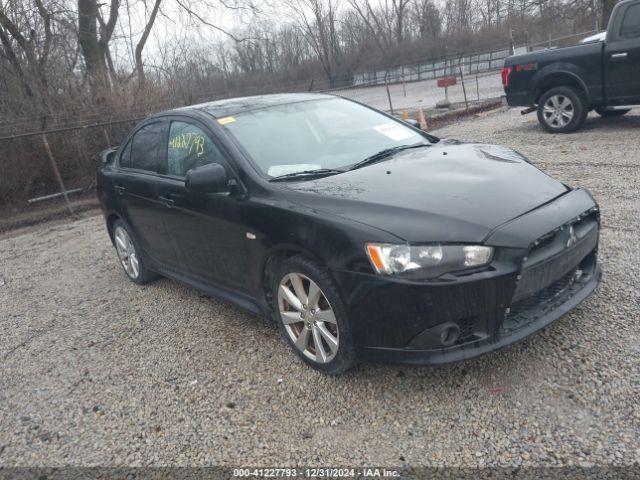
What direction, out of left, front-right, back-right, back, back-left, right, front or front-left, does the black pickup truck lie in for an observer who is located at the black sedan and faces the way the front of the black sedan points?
left

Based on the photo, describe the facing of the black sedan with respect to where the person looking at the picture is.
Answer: facing the viewer and to the right of the viewer
